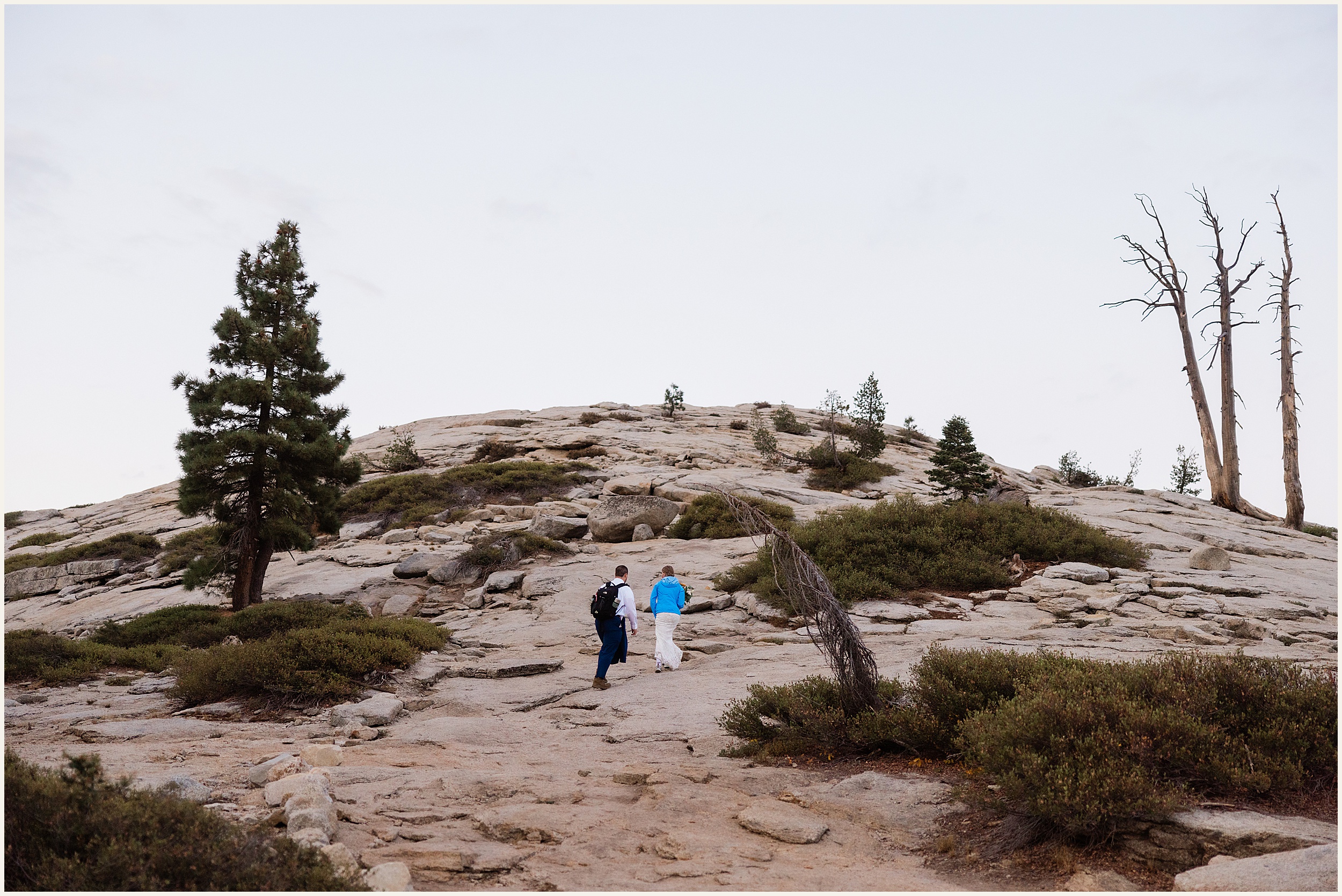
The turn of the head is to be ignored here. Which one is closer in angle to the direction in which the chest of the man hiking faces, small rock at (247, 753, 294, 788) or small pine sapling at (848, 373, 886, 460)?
the small pine sapling

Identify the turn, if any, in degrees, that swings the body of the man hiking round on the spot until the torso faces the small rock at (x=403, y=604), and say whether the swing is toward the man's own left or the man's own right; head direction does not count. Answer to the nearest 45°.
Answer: approximately 90° to the man's own left

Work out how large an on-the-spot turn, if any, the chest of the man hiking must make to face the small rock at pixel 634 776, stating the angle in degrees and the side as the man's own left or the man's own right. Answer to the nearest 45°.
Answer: approximately 135° to the man's own right

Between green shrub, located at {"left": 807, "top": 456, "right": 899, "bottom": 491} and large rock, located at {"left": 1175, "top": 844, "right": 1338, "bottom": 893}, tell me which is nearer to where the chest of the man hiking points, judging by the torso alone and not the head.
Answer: the green shrub

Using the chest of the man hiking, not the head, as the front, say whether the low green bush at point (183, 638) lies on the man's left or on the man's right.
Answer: on the man's left

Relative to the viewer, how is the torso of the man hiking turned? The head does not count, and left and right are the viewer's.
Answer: facing away from the viewer and to the right of the viewer

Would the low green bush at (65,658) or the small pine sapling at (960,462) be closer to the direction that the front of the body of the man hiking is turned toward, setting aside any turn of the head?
the small pine sapling

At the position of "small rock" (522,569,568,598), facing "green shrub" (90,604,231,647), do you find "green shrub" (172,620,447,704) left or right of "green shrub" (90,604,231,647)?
left

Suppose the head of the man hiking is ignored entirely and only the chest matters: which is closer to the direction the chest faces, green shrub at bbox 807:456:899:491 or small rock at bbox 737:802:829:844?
the green shrub

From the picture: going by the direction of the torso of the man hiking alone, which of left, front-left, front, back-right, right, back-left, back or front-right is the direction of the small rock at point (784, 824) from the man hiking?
back-right
